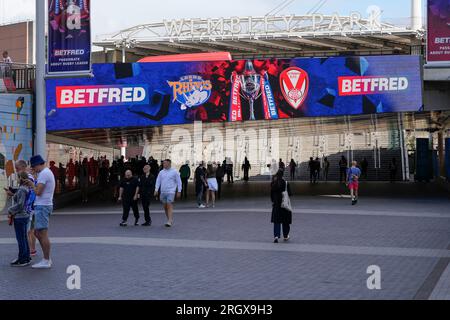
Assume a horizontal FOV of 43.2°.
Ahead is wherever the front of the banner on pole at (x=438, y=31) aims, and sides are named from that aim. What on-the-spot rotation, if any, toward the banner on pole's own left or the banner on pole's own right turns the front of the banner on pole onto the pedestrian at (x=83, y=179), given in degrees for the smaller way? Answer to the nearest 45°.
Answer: approximately 135° to the banner on pole's own right

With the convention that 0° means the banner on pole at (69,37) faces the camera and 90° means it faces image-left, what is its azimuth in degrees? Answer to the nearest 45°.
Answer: approximately 0°

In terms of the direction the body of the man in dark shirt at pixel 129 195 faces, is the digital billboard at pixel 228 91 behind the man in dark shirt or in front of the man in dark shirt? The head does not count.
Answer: behind

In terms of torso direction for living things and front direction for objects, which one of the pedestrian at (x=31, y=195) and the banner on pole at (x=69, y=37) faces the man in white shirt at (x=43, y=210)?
the banner on pole
